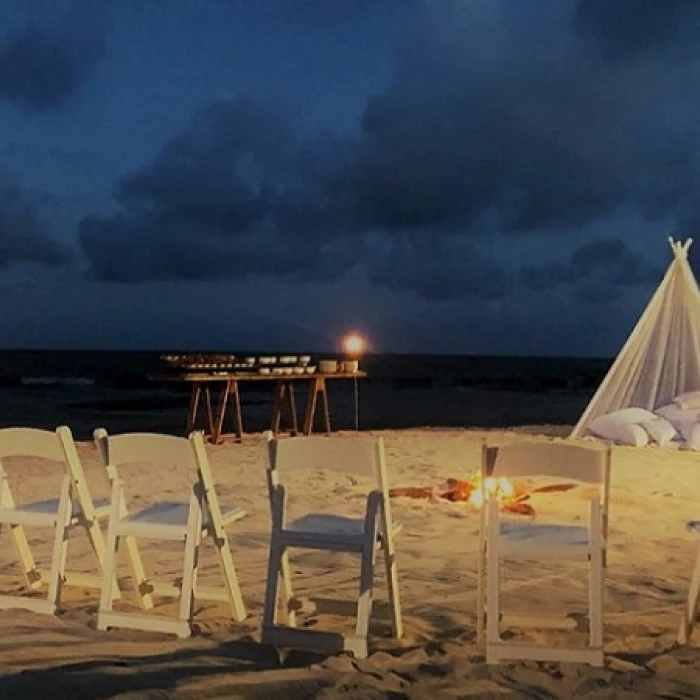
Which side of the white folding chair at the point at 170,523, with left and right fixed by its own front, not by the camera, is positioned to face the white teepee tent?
front

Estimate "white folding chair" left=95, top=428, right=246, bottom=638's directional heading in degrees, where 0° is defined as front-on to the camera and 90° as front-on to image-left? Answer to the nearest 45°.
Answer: approximately 225°

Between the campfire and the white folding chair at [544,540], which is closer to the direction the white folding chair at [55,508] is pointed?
the campfire

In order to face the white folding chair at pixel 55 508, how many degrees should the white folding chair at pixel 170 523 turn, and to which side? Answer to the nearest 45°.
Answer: approximately 90° to its left

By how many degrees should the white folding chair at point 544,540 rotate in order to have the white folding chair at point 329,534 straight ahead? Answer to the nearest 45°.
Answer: approximately 90° to its left

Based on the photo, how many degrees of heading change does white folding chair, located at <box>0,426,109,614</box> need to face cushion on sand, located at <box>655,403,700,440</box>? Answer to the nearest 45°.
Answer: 0° — it already faces it

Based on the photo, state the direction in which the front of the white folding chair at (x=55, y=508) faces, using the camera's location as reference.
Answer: facing away from the viewer and to the right of the viewer

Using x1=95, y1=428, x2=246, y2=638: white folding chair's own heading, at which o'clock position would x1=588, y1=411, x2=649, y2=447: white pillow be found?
The white pillow is roughly at 12 o'clock from the white folding chair.

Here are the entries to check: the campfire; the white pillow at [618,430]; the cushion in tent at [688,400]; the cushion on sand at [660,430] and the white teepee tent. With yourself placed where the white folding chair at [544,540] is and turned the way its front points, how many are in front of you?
5

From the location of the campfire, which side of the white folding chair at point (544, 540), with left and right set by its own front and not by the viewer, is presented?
front

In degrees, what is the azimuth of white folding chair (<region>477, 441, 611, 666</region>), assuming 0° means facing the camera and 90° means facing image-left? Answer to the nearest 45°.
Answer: approximately 180°

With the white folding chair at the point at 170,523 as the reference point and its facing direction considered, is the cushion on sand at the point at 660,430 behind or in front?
in front

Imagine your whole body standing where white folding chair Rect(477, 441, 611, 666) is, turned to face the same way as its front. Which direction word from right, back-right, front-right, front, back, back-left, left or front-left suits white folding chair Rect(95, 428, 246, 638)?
left

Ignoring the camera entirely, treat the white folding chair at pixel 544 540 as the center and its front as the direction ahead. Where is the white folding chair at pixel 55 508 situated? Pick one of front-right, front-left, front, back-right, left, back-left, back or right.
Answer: left
